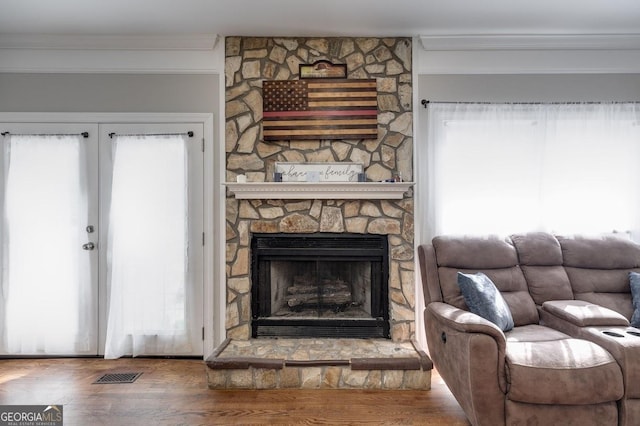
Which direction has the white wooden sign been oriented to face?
toward the camera

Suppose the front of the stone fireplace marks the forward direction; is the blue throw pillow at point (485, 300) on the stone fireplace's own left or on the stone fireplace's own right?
on the stone fireplace's own left

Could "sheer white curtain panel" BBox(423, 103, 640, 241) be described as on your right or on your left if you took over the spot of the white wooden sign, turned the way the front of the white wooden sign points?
on your left

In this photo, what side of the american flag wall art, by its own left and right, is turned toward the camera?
front

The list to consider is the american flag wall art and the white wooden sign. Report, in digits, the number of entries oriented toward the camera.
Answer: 2

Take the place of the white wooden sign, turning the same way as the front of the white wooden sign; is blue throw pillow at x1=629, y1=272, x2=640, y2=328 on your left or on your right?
on your left

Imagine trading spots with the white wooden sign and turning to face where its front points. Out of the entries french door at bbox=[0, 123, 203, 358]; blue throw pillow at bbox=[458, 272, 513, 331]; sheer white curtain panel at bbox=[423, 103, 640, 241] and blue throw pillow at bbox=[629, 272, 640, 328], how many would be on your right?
1

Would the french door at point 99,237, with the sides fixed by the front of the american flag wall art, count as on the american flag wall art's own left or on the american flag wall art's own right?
on the american flag wall art's own right

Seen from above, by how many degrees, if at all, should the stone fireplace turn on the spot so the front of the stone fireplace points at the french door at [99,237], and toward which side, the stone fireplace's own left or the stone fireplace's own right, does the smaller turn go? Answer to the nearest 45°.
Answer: approximately 90° to the stone fireplace's own right

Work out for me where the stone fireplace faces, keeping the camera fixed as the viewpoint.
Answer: facing the viewer

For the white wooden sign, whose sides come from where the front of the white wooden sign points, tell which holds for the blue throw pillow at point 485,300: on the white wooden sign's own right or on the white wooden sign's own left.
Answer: on the white wooden sign's own left

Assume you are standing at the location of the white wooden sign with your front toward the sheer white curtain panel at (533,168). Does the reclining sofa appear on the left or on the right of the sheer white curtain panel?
right

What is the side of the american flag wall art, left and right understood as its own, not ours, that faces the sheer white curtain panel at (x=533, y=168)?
left

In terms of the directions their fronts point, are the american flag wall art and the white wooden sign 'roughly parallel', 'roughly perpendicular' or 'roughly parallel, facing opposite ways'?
roughly parallel
